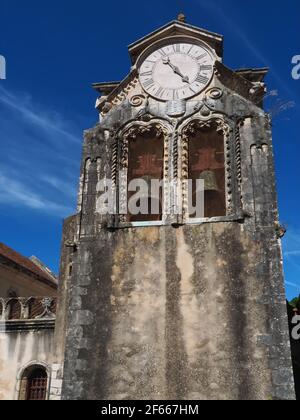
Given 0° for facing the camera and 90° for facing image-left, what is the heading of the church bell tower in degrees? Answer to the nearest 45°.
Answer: approximately 0°

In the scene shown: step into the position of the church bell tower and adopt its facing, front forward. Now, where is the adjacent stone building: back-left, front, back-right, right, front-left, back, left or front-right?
back-right
